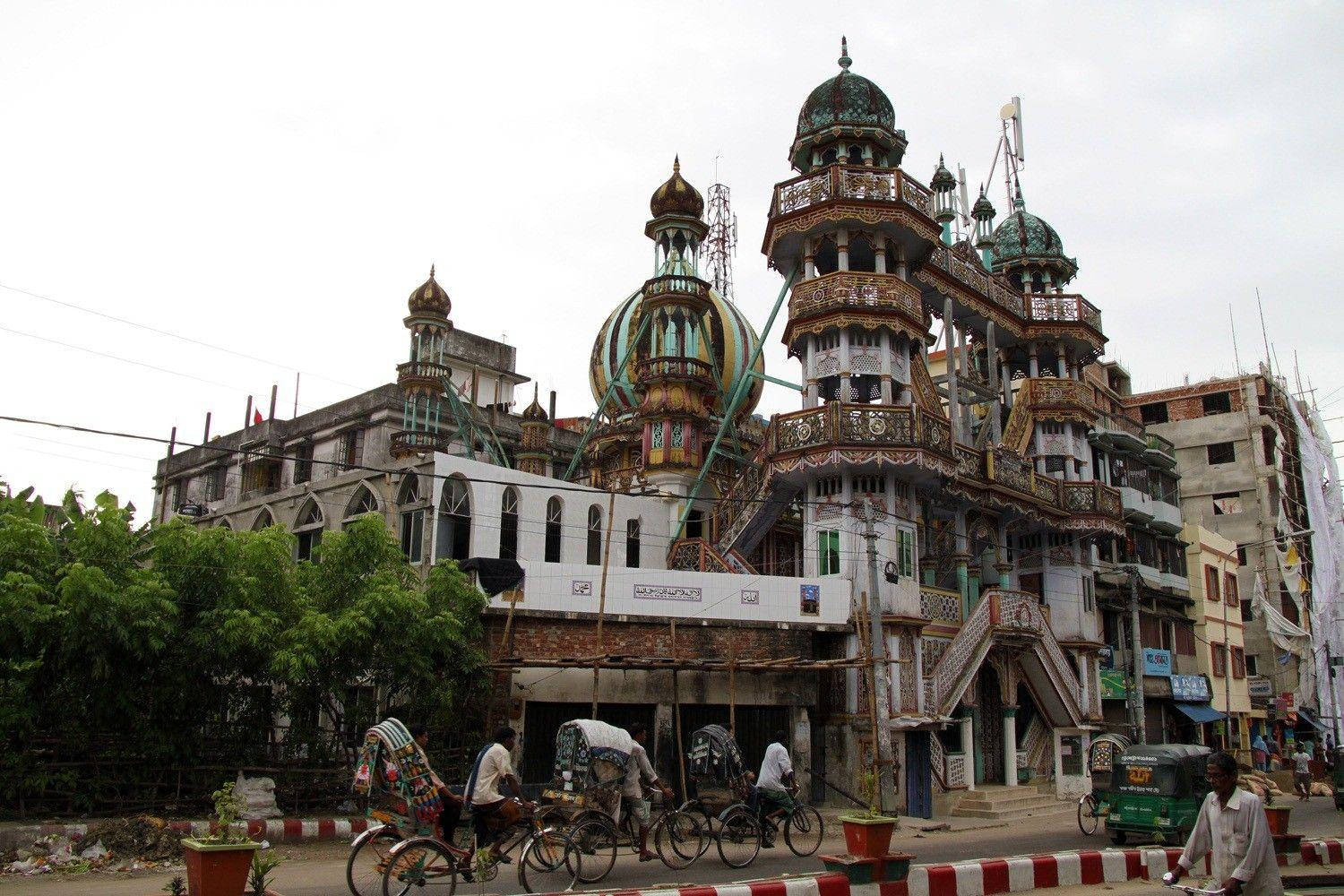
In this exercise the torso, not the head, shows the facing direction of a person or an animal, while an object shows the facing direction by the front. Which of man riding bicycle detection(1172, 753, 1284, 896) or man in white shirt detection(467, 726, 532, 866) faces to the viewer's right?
the man in white shirt

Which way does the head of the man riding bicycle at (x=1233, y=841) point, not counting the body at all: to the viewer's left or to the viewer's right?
to the viewer's left

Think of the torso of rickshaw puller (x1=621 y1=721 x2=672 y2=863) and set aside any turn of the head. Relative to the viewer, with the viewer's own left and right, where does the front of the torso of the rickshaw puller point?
facing to the right of the viewer

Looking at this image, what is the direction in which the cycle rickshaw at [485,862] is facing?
to the viewer's right

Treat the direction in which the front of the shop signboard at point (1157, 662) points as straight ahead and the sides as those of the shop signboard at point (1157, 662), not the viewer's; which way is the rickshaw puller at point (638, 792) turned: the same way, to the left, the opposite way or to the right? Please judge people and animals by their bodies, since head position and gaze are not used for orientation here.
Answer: to the left

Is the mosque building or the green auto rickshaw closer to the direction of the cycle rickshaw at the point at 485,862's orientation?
the green auto rickshaw

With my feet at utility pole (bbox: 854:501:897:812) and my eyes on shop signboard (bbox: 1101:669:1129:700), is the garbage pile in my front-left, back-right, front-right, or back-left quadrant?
back-left
